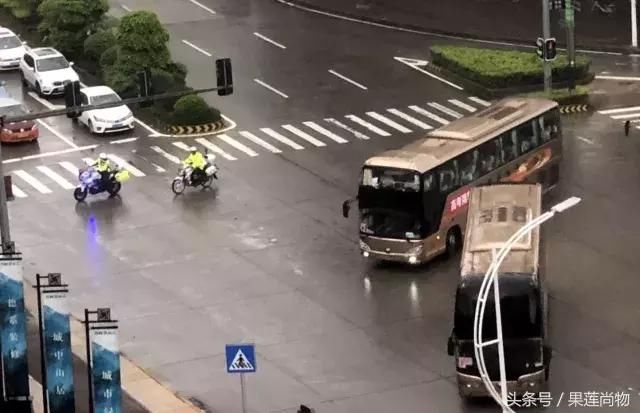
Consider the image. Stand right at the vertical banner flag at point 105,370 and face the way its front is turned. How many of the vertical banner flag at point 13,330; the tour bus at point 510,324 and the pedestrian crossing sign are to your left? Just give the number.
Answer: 2

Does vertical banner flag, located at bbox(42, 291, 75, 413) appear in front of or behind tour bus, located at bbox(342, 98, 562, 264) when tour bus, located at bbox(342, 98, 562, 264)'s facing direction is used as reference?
in front

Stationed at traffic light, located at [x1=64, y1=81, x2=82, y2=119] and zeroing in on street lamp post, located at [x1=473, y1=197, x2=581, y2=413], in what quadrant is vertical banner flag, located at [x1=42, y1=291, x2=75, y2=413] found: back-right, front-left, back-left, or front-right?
front-right

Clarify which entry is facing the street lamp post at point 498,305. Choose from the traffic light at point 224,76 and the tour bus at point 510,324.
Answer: the tour bus

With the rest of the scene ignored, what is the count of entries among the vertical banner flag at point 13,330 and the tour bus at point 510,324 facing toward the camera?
2

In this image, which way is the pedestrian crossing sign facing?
toward the camera

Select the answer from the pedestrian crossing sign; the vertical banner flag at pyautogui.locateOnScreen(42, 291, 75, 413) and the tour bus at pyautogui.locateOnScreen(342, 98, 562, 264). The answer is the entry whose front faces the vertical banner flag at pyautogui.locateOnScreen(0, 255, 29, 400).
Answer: the tour bus

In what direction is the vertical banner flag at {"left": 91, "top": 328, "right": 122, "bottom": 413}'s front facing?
toward the camera

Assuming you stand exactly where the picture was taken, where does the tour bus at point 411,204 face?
facing the viewer and to the left of the viewer

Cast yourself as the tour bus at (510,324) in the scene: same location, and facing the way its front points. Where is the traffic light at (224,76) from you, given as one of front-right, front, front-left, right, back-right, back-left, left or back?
back-right

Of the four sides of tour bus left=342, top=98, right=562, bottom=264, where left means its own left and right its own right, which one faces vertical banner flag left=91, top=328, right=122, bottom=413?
front

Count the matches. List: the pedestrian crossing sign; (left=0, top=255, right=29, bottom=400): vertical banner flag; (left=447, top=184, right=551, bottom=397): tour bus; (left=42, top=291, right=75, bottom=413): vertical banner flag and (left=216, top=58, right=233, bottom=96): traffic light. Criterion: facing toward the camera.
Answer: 4

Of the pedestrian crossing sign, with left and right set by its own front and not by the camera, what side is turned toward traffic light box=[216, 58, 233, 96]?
back

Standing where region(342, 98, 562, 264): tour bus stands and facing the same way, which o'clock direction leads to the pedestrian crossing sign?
The pedestrian crossing sign is roughly at 11 o'clock from the tour bus.

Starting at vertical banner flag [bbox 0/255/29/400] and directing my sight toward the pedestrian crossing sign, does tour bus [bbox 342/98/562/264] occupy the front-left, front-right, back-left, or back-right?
front-left
